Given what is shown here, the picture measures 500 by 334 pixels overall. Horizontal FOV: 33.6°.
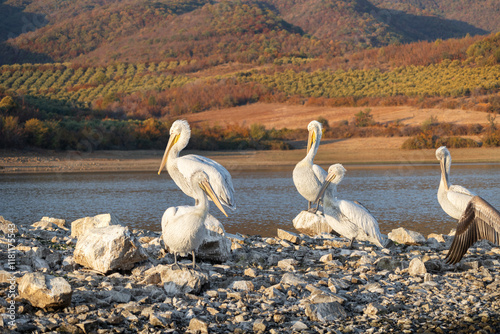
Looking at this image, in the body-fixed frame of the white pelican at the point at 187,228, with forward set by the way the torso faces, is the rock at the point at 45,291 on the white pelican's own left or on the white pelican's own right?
on the white pelican's own right

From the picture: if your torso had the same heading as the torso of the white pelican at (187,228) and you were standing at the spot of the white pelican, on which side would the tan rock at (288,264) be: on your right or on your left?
on your left

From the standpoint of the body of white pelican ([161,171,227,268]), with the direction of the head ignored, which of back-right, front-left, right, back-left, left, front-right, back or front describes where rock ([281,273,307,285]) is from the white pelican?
front-left

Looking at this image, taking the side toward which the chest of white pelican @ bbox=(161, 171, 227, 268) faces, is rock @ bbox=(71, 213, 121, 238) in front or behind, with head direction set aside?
behind

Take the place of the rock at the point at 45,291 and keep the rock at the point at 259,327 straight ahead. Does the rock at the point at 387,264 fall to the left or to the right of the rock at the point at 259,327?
left

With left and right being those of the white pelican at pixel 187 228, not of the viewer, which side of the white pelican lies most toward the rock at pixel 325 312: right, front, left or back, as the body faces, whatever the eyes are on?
front

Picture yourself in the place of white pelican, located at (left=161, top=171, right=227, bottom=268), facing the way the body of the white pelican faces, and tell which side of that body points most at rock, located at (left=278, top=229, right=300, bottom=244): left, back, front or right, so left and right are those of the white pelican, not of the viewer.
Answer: left

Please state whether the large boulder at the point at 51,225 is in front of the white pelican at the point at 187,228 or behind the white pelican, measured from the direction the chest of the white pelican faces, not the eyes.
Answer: behind

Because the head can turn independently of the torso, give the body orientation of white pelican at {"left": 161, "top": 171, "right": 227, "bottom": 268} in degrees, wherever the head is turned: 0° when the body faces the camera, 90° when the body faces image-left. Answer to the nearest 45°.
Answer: approximately 315°
